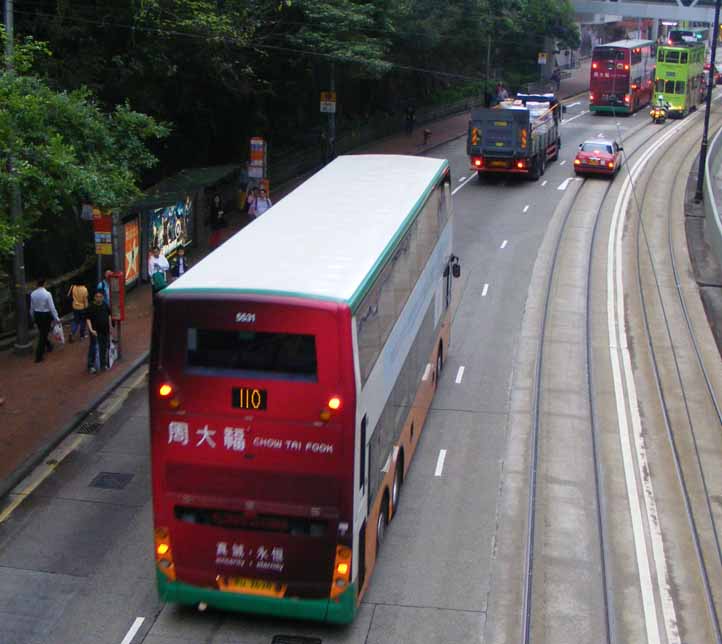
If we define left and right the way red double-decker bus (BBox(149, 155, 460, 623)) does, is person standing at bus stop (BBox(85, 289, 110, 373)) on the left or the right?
on its left

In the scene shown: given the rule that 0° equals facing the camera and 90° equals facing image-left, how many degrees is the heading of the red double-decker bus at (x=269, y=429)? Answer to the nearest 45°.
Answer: approximately 225°

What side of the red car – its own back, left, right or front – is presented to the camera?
back

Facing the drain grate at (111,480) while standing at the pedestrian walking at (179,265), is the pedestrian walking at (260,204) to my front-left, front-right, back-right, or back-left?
back-left

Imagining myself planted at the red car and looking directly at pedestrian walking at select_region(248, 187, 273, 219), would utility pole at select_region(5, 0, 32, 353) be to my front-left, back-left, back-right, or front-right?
front-left

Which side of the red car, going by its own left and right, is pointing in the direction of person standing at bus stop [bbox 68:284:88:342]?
back

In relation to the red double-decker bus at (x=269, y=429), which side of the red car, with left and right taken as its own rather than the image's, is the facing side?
back

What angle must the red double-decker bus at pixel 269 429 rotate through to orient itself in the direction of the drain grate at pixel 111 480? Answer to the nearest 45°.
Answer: approximately 90° to its left
